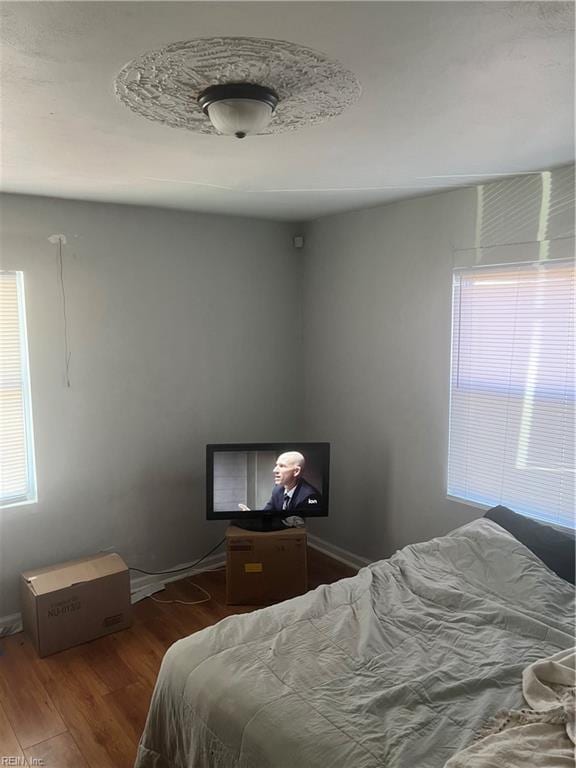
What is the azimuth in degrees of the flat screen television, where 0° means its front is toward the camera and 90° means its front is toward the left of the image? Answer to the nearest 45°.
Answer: approximately 0°

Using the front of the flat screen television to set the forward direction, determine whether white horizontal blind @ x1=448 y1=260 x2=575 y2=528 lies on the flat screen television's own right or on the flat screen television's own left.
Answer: on the flat screen television's own left

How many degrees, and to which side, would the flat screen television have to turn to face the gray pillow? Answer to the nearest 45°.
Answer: approximately 45° to its left
